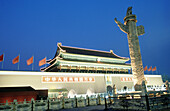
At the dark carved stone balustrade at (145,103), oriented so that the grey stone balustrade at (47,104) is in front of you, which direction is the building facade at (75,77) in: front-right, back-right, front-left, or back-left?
front-right

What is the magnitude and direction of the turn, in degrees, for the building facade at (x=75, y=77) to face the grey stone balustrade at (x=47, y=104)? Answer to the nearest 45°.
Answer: approximately 45° to its right

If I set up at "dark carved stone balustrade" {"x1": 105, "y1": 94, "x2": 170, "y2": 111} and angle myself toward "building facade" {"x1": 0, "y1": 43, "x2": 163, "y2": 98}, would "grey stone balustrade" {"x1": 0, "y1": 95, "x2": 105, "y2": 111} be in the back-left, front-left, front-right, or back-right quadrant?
front-left

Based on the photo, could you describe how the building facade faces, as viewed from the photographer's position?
facing the viewer and to the right of the viewer

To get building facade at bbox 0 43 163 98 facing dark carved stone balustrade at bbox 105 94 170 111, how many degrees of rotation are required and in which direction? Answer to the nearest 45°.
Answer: approximately 45° to its right
